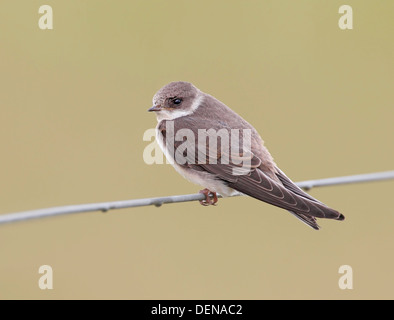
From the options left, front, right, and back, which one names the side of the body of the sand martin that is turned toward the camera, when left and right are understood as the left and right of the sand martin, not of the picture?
left
